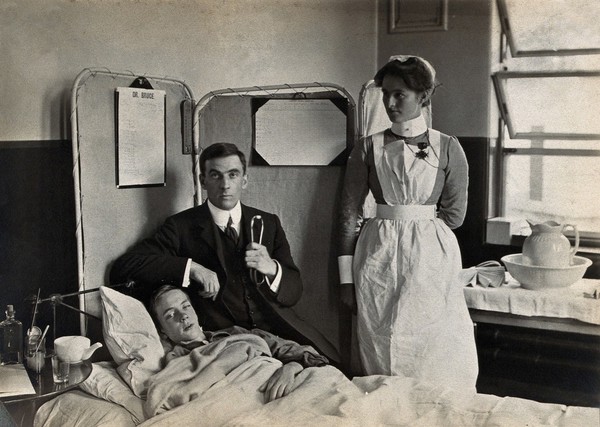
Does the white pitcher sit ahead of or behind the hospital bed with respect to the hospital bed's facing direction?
ahead

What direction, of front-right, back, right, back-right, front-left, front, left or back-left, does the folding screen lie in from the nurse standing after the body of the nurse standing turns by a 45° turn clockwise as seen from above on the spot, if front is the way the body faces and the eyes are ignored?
front-right

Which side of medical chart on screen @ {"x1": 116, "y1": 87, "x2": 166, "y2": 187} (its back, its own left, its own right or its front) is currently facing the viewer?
front

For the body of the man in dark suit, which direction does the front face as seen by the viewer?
toward the camera

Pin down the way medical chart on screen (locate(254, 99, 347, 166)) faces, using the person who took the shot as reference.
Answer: facing the viewer

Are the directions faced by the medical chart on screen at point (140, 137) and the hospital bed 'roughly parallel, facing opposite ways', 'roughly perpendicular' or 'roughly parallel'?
roughly perpendicular

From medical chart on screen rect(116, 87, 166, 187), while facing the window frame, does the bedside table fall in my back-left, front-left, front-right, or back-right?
back-right

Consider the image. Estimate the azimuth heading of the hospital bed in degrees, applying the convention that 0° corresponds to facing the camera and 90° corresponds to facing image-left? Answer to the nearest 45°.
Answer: approximately 270°

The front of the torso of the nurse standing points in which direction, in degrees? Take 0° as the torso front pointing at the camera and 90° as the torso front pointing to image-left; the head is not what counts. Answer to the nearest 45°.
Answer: approximately 0°

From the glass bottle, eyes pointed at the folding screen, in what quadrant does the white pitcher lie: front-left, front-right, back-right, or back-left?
front-right

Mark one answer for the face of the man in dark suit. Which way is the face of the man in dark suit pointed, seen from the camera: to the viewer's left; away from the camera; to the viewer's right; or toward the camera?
toward the camera

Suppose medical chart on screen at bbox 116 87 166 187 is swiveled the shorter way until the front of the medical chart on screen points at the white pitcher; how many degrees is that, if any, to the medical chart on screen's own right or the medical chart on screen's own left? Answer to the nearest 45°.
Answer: approximately 45° to the medical chart on screen's own left
